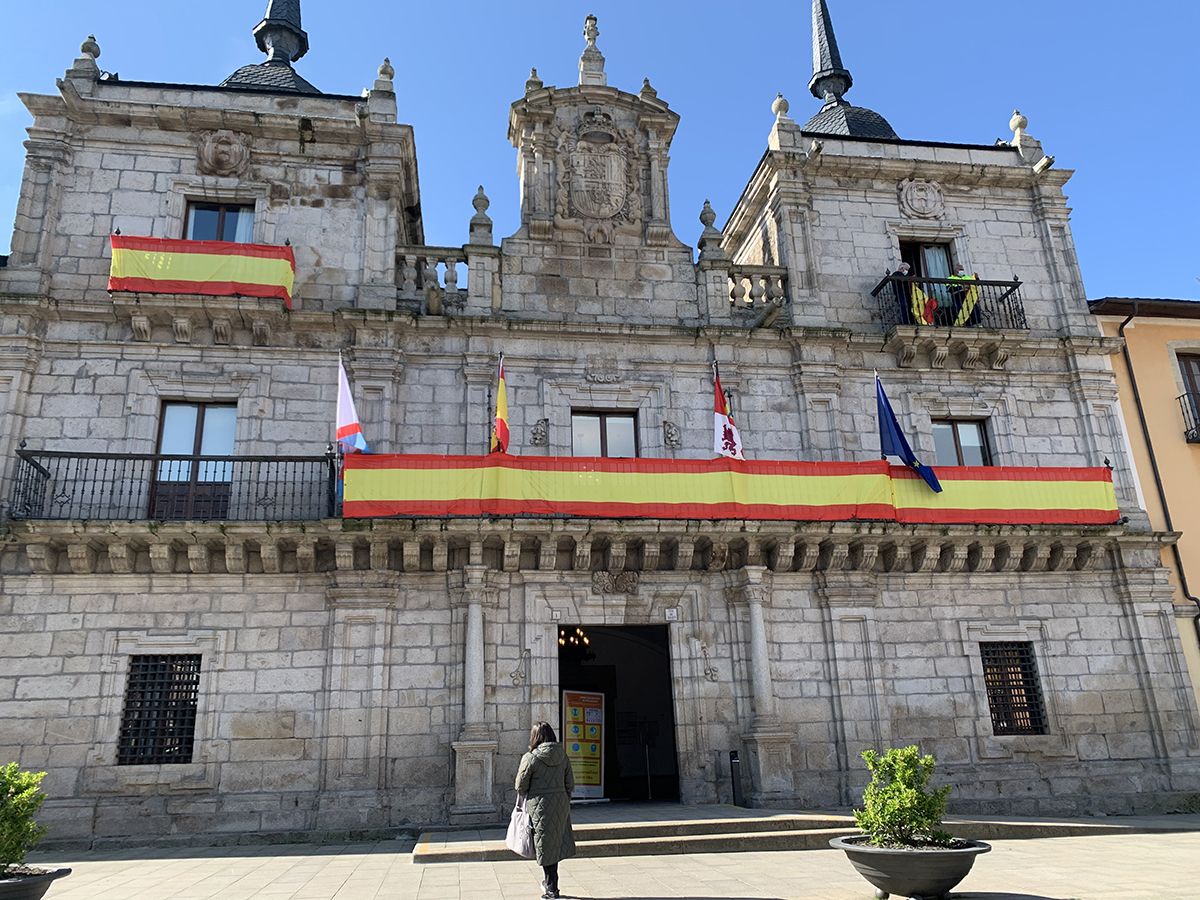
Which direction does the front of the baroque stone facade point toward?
toward the camera

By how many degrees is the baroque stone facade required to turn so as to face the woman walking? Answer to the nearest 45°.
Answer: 0° — it already faces them

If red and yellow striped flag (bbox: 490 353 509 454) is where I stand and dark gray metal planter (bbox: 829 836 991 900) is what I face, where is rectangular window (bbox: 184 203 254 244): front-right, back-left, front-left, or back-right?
back-right

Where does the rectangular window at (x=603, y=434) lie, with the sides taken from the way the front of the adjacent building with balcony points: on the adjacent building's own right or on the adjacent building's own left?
on the adjacent building's own right

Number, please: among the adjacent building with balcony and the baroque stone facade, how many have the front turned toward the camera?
2

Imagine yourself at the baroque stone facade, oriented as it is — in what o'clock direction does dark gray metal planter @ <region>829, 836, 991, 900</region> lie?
The dark gray metal planter is roughly at 11 o'clock from the baroque stone facade.

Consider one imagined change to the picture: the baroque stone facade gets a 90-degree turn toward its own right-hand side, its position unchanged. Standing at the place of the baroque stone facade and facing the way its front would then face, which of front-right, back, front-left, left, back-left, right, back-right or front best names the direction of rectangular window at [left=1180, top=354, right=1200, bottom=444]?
back

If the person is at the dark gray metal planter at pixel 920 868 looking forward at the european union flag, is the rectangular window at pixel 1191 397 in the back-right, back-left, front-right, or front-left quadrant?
front-right

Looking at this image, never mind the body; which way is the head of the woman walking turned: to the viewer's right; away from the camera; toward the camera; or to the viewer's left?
away from the camera

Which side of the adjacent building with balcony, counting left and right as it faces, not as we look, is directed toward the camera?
front

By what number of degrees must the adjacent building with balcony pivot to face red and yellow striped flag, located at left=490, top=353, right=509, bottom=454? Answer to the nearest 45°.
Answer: approximately 45° to its right

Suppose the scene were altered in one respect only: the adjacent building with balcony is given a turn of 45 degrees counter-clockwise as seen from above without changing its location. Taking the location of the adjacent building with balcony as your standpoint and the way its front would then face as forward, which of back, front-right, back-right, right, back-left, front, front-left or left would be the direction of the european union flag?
right

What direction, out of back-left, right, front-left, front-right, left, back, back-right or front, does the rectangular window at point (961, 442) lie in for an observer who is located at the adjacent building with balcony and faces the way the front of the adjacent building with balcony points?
front-right

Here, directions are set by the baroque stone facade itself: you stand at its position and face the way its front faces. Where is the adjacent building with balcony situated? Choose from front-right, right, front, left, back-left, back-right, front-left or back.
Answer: left

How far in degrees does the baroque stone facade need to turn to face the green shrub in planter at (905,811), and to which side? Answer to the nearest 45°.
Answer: approximately 45° to its left

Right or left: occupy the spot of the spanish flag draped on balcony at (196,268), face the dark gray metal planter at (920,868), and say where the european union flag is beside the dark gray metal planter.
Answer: left
